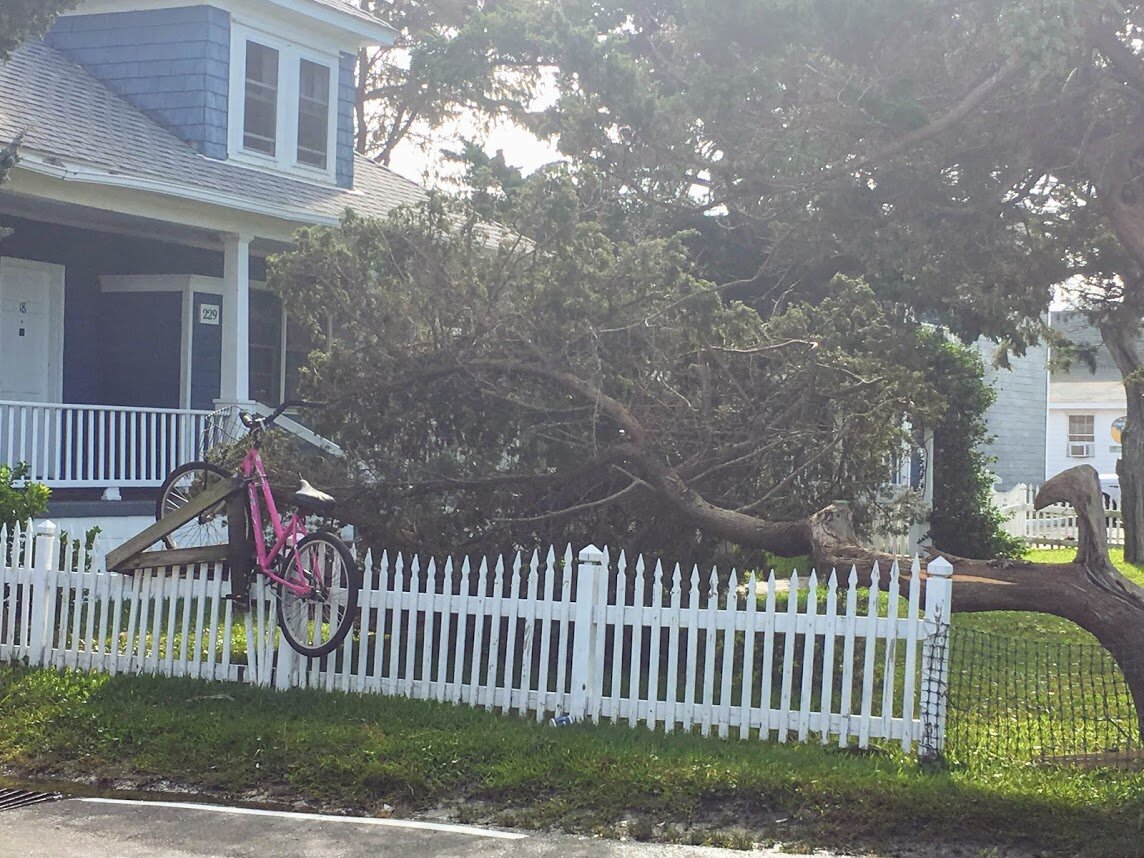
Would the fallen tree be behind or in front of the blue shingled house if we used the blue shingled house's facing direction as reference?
in front

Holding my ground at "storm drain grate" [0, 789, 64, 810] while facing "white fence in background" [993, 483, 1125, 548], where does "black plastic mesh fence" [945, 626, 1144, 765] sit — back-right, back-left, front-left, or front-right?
front-right

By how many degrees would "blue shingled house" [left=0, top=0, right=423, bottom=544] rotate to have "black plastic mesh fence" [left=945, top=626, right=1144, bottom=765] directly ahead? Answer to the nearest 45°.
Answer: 0° — it already faces it

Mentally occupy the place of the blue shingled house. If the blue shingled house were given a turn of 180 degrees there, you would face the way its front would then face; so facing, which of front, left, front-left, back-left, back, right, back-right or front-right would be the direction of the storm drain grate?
back-left

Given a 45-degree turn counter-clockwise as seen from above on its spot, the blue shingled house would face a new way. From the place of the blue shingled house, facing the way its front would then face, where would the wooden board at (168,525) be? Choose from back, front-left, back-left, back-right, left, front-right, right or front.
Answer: right

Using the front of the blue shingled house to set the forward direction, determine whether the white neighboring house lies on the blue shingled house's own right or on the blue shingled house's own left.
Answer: on the blue shingled house's own left
